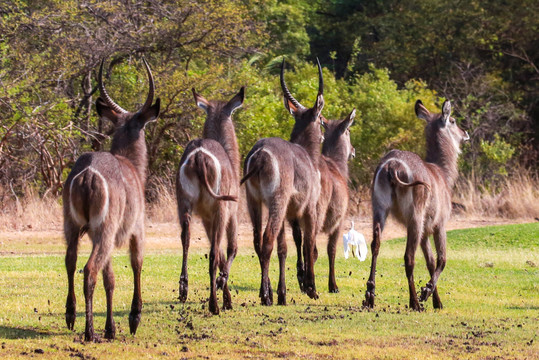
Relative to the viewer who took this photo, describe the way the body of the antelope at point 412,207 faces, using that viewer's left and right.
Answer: facing away from the viewer and to the right of the viewer

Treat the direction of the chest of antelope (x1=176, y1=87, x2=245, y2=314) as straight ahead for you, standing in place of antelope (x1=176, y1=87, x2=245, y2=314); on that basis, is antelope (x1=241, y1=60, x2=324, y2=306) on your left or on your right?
on your right

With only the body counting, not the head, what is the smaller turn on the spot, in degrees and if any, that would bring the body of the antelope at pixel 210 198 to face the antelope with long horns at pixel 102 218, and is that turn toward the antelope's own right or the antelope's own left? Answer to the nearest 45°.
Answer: approximately 135° to the antelope's own left

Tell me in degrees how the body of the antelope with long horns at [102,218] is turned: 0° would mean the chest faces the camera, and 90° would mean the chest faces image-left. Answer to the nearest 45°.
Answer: approximately 225°

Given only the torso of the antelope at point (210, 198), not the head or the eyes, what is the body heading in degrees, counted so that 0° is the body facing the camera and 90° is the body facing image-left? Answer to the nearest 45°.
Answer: approximately 180°

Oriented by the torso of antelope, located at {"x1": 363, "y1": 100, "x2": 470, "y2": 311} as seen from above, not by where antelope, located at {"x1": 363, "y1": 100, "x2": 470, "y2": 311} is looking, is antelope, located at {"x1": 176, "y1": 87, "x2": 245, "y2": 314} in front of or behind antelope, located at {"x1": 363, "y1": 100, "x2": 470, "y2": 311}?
behind

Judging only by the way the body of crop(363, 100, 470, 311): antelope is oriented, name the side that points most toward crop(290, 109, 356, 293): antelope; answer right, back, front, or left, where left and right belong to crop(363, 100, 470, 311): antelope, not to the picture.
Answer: left
